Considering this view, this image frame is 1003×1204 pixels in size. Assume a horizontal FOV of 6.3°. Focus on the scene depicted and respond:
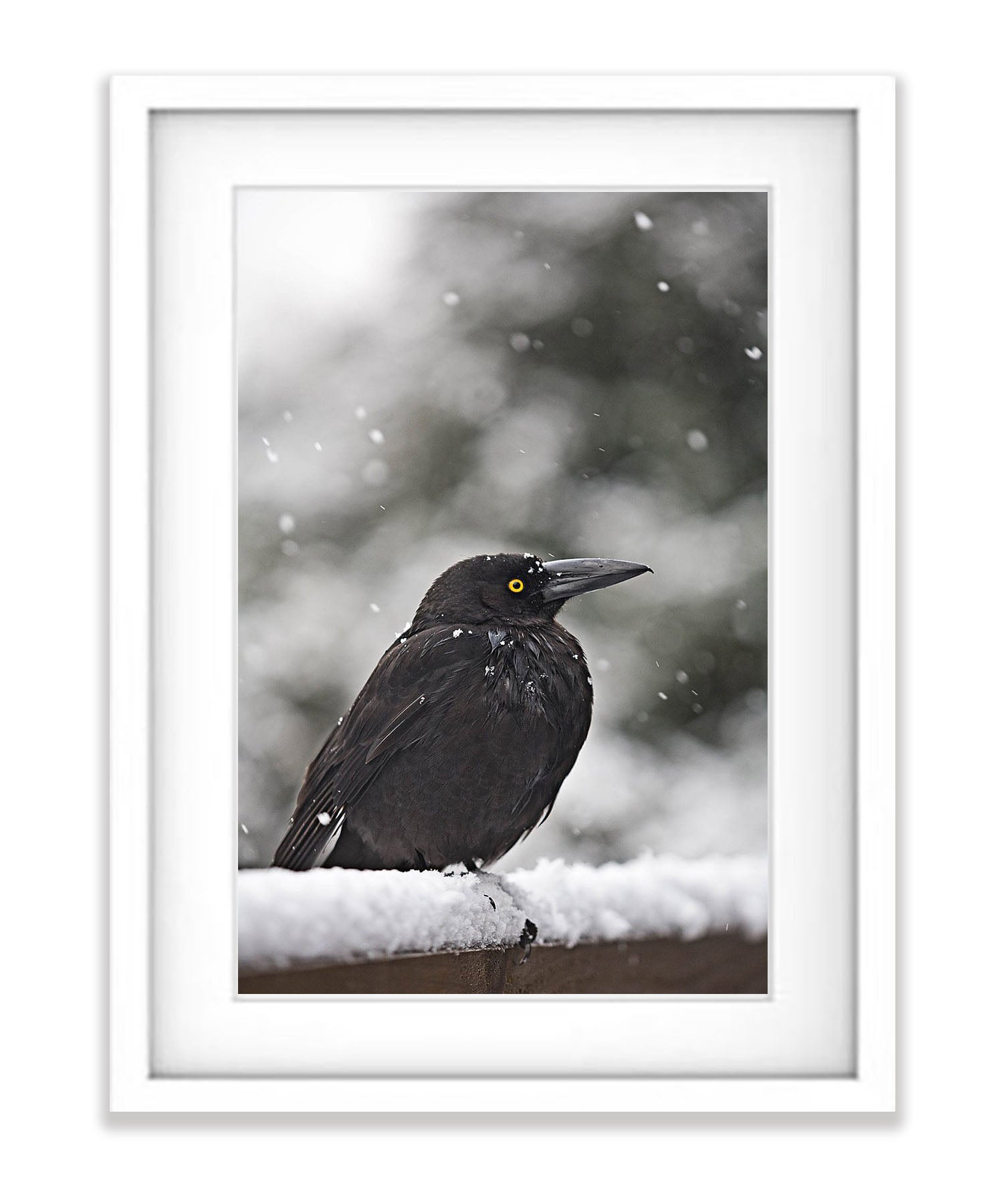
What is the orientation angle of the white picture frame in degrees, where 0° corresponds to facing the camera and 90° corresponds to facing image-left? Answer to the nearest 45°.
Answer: approximately 0°
